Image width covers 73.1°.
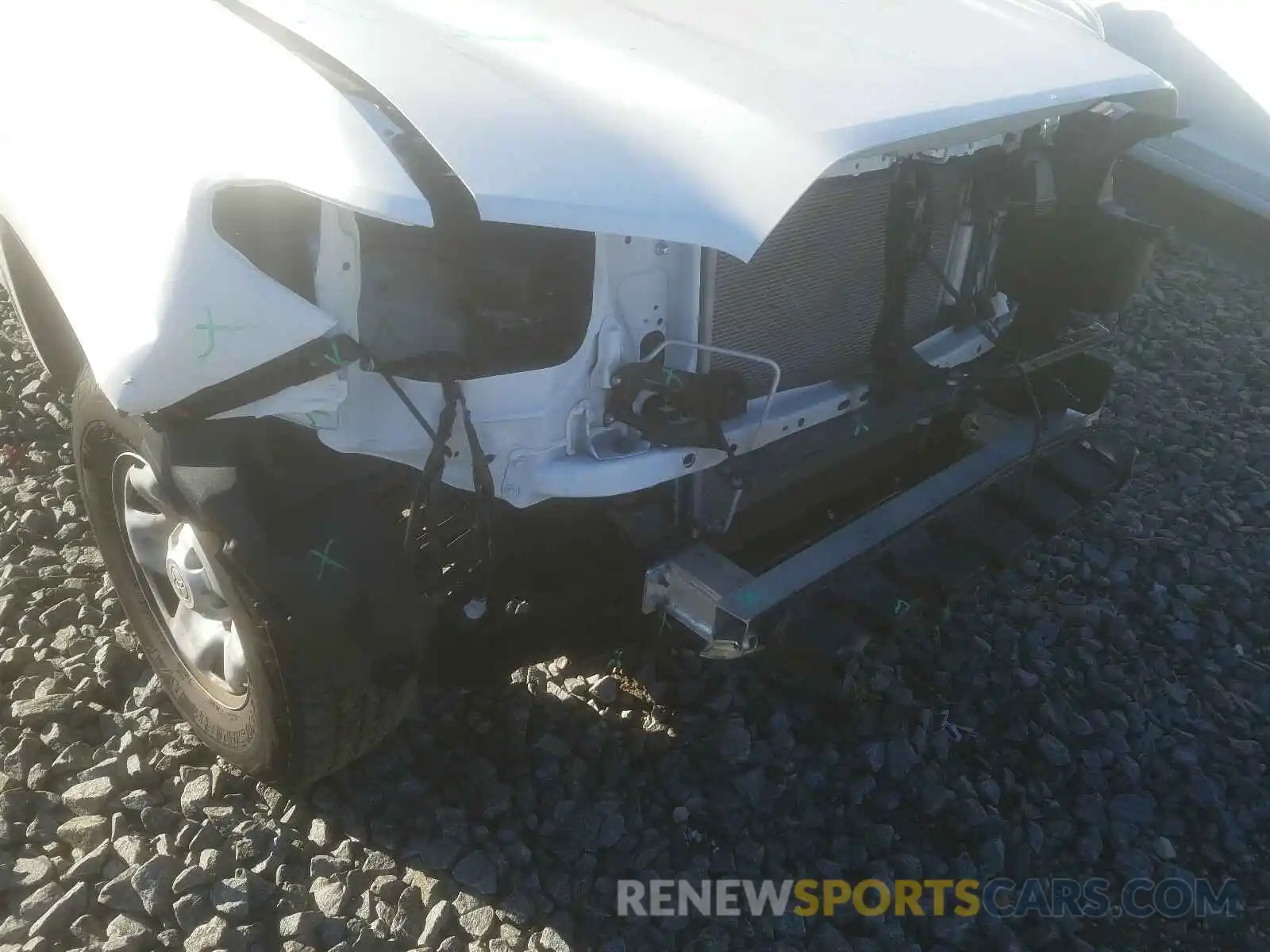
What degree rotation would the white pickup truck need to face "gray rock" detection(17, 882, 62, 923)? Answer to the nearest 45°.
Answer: approximately 90° to its right

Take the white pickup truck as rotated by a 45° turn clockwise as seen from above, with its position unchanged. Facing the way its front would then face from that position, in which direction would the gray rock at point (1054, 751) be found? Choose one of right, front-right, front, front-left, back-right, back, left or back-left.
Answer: left

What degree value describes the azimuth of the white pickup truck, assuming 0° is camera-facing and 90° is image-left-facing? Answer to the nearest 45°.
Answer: approximately 315°
